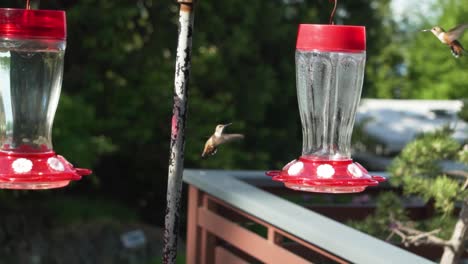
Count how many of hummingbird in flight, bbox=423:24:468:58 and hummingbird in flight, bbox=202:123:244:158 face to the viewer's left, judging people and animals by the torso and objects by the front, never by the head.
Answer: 1

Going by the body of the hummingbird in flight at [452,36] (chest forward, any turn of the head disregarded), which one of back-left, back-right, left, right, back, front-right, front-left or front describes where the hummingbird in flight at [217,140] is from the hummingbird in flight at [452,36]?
front-left

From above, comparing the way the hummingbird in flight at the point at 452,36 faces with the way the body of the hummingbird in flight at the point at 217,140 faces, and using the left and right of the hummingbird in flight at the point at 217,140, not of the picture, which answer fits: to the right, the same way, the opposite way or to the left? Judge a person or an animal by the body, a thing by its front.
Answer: the opposite way

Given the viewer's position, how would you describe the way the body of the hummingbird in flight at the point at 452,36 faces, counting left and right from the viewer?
facing to the left of the viewer

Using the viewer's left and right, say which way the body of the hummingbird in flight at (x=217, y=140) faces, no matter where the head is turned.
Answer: facing to the right of the viewer

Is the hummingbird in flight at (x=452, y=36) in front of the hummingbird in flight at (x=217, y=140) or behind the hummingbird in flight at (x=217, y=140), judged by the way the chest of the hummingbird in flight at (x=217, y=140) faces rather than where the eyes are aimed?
in front

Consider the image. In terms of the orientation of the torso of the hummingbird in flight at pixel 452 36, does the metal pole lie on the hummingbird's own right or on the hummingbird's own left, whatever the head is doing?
on the hummingbird's own left

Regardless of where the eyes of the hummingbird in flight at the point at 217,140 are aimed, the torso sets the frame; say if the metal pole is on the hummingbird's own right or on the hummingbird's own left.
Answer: on the hummingbird's own right
